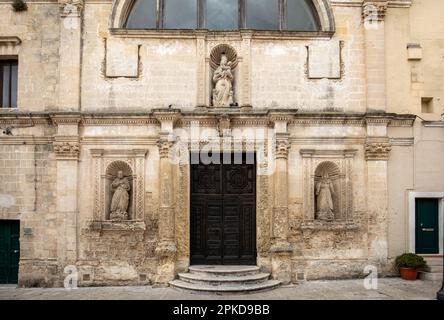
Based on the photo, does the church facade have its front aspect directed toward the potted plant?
no

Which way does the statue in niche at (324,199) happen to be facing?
toward the camera

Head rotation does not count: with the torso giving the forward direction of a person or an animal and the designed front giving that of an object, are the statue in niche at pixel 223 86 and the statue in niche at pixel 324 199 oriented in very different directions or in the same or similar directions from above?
same or similar directions

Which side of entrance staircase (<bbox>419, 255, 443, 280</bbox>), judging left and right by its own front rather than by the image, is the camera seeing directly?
front

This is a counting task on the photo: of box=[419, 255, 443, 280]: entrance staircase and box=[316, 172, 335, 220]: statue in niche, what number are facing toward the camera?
2

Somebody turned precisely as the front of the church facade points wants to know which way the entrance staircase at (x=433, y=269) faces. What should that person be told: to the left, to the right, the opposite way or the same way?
the same way

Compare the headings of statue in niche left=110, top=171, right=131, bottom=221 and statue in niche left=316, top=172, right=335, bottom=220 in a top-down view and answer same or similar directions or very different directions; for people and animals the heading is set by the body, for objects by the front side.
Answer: same or similar directions

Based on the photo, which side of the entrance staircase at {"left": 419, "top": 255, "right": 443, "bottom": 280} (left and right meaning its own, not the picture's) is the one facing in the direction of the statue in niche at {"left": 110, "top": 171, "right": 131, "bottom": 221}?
right

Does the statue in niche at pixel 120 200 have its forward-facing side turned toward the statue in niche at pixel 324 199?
no

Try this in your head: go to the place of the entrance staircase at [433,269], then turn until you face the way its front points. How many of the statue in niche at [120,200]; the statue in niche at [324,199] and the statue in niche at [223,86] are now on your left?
0

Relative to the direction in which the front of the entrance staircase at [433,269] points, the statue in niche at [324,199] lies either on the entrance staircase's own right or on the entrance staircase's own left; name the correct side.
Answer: on the entrance staircase's own right

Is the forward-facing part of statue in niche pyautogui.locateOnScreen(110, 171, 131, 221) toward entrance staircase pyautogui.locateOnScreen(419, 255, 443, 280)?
no

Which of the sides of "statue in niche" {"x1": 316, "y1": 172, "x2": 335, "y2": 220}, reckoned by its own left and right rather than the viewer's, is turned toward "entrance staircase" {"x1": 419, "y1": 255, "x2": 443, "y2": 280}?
left

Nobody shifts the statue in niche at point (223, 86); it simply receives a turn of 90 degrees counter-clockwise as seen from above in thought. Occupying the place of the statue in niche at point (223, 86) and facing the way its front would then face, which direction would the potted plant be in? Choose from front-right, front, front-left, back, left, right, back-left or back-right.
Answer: front

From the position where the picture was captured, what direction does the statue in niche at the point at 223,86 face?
facing the viewer

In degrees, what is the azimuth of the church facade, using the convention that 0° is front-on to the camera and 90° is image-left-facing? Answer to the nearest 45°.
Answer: approximately 0°
